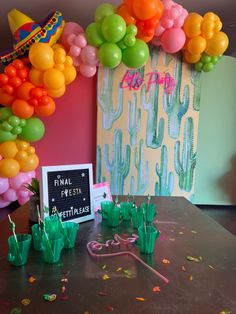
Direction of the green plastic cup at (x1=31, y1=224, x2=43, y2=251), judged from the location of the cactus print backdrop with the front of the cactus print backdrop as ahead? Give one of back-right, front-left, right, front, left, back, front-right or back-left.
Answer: front

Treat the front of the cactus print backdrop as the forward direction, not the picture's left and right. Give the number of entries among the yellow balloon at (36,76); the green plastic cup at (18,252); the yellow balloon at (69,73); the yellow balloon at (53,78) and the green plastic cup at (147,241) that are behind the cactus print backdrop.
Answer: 0

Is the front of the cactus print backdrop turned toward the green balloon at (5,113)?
no

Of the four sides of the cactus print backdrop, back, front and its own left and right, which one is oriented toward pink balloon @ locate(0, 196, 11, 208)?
right

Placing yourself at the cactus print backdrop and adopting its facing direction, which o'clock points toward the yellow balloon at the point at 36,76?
The yellow balloon is roughly at 2 o'clock from the cactus print backdrop.

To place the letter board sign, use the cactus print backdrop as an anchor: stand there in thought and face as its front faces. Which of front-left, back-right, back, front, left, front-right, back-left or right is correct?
front

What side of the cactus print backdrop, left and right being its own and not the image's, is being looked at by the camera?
front

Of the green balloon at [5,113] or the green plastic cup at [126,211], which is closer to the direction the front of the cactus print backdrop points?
the green plastic cup

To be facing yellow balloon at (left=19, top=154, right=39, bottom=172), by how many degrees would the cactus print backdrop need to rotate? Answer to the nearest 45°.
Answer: approximately 45° to its right

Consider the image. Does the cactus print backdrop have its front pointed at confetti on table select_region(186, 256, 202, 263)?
yes

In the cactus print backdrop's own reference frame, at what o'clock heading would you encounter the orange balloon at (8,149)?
The orange balloon is roughly at 2 o'clock from the cactus print backdrop.

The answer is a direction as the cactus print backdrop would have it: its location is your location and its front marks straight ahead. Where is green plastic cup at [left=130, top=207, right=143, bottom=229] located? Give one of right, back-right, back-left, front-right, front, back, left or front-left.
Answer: front

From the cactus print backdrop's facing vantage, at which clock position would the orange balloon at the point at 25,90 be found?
The orange balloon is roughly at 2 o'clock from the cactus print backdrop.

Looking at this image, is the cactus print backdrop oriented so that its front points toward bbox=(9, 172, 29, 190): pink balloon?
no

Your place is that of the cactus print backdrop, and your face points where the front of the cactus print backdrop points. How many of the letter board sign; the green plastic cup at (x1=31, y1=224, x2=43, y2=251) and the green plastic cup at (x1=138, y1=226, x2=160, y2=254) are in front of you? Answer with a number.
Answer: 3

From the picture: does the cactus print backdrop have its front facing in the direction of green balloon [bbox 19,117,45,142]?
no

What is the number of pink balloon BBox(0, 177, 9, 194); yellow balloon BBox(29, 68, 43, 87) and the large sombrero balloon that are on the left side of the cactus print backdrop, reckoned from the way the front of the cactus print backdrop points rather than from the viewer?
0

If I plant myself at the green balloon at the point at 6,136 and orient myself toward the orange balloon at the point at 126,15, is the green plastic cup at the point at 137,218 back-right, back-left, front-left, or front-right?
front-right

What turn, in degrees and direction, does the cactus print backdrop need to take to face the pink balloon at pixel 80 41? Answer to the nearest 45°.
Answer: approximately 45° to its right

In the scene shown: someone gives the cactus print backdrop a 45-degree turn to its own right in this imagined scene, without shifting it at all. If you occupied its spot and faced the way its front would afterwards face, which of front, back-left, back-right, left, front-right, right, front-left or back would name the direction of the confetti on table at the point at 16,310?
front-left
